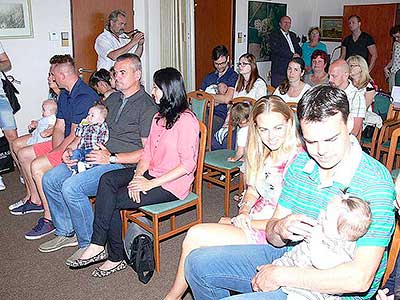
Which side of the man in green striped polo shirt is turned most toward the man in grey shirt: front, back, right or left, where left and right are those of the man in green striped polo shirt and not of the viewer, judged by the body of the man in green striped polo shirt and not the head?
right

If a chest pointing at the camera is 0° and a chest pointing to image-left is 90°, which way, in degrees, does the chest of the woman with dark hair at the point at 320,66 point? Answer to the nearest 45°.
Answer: approximately 45°

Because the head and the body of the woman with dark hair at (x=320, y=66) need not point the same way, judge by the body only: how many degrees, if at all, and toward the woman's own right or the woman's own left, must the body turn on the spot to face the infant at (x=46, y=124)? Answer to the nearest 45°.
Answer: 0° — they already face them

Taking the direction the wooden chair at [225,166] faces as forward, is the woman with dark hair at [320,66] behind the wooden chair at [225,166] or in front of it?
behind

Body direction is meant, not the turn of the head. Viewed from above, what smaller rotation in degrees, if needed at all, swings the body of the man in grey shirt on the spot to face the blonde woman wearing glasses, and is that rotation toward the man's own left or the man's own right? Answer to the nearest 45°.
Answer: approximately 135° to the man's own left

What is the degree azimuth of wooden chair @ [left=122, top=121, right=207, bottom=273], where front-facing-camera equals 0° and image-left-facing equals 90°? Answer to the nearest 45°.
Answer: approximately 45°

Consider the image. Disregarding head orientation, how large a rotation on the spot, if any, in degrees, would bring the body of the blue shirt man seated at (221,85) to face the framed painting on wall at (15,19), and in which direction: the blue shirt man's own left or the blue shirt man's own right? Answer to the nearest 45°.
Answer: approximately 45° to the blue shirt man's own right
